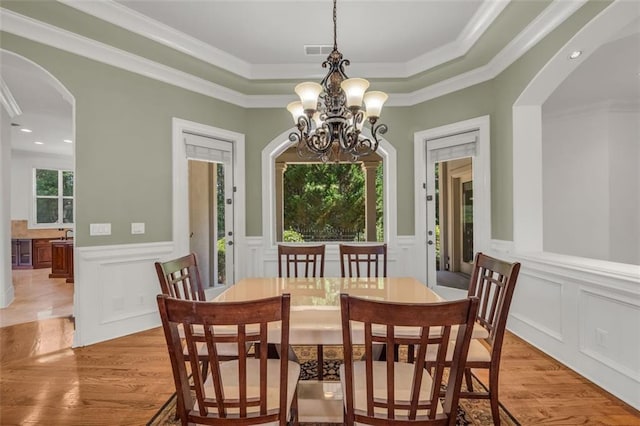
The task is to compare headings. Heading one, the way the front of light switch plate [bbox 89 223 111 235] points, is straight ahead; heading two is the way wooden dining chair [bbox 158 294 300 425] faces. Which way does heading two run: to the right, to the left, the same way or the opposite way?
the opposite way

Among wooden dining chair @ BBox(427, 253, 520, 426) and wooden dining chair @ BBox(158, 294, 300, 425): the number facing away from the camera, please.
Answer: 1

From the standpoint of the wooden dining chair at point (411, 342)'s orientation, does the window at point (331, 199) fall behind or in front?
in front

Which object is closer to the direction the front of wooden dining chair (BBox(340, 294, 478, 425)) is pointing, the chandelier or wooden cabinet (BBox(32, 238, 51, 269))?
the chandelier

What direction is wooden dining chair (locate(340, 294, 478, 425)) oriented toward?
away from the camera

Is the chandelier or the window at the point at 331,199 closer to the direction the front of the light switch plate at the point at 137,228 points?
the chandelier

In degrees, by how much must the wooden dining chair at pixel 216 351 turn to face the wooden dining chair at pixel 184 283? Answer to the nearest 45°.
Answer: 0° — it already faces it

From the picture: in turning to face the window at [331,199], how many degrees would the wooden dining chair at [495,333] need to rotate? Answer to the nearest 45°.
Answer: approximately 90° to its right

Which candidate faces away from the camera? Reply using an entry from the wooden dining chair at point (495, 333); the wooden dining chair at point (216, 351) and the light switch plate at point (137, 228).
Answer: the wooden dining chair at point (216, 351)

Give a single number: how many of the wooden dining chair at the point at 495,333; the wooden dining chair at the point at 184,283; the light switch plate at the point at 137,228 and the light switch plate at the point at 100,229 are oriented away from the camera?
0

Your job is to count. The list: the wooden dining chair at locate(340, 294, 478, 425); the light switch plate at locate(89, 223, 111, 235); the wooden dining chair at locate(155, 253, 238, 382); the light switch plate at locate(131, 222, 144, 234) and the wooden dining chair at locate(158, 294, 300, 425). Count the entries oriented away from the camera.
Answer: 2

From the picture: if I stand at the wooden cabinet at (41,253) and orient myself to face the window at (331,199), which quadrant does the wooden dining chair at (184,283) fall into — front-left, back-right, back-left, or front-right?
front-right

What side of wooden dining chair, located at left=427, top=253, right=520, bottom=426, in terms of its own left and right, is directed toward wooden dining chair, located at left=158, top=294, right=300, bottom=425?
front

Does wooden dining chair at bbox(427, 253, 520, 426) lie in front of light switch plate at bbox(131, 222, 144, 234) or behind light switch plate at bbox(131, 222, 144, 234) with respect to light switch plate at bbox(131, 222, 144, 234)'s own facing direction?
in front

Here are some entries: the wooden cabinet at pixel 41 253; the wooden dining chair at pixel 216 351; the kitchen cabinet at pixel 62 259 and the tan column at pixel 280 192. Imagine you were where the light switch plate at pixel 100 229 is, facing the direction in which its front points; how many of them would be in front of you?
1

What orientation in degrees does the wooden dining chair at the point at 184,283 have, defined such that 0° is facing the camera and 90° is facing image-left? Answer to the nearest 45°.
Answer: approximately 315°

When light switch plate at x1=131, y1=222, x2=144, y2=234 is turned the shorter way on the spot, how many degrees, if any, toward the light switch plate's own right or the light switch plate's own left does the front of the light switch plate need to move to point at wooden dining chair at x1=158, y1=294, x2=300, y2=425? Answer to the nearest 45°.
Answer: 0° — it already faces it

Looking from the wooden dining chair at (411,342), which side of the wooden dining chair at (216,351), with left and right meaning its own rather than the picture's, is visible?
right
